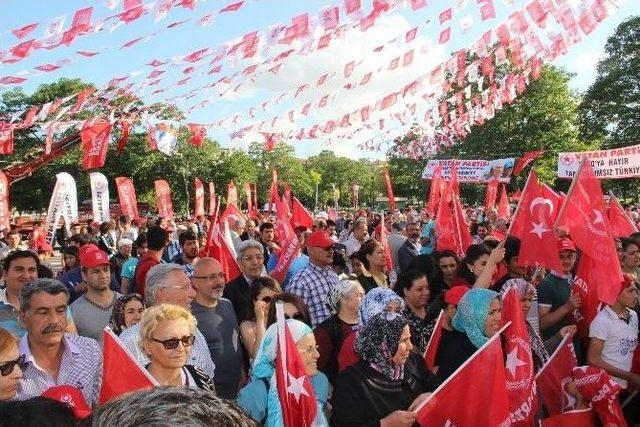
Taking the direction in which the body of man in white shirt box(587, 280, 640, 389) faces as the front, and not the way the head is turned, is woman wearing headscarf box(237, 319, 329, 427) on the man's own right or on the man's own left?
on the man's own right

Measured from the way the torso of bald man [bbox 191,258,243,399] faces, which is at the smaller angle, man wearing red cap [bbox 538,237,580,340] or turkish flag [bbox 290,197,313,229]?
the man wearing red cap

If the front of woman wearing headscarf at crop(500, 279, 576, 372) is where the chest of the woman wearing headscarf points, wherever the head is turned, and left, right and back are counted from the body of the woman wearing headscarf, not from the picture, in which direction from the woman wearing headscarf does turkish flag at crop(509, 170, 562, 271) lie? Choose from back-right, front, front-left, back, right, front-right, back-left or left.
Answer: left

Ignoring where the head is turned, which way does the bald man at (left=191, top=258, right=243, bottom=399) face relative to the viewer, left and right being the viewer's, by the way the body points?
facing the viewer and to the right of the viewer

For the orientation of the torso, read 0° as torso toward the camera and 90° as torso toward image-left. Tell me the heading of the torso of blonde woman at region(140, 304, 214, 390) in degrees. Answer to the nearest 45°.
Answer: approximately 315°

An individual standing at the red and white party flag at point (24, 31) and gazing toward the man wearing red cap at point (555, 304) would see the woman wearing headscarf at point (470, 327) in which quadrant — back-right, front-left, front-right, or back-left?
front-right

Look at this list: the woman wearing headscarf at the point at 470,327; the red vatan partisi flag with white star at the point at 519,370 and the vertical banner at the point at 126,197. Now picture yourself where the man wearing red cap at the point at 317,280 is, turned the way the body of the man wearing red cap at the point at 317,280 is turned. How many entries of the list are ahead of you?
2

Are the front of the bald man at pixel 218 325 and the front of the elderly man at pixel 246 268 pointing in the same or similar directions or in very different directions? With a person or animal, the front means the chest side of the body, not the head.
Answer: same or similar directions

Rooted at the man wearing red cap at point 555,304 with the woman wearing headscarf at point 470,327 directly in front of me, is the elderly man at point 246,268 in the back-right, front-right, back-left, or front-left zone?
front-right

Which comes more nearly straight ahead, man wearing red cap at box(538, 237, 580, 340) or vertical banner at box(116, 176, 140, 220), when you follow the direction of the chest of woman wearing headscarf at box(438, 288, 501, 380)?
the man wearing red cap

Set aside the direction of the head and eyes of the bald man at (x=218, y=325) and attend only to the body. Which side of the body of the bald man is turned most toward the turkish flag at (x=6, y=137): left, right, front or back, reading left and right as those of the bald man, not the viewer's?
back

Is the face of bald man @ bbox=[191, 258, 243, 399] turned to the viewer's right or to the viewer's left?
to the viewer's right

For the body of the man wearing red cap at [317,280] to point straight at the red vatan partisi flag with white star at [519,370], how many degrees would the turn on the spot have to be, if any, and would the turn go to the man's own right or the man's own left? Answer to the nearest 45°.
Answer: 0° — they already face it

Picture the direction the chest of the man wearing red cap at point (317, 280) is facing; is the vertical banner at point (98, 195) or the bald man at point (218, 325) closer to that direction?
the bald man
